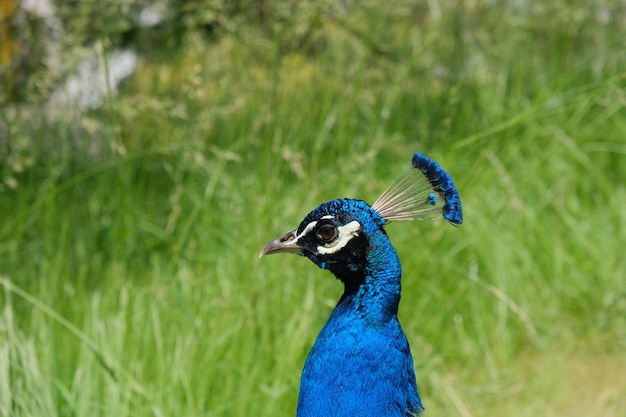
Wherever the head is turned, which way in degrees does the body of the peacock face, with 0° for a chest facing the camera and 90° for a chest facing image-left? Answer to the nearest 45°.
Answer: approximately 90°
